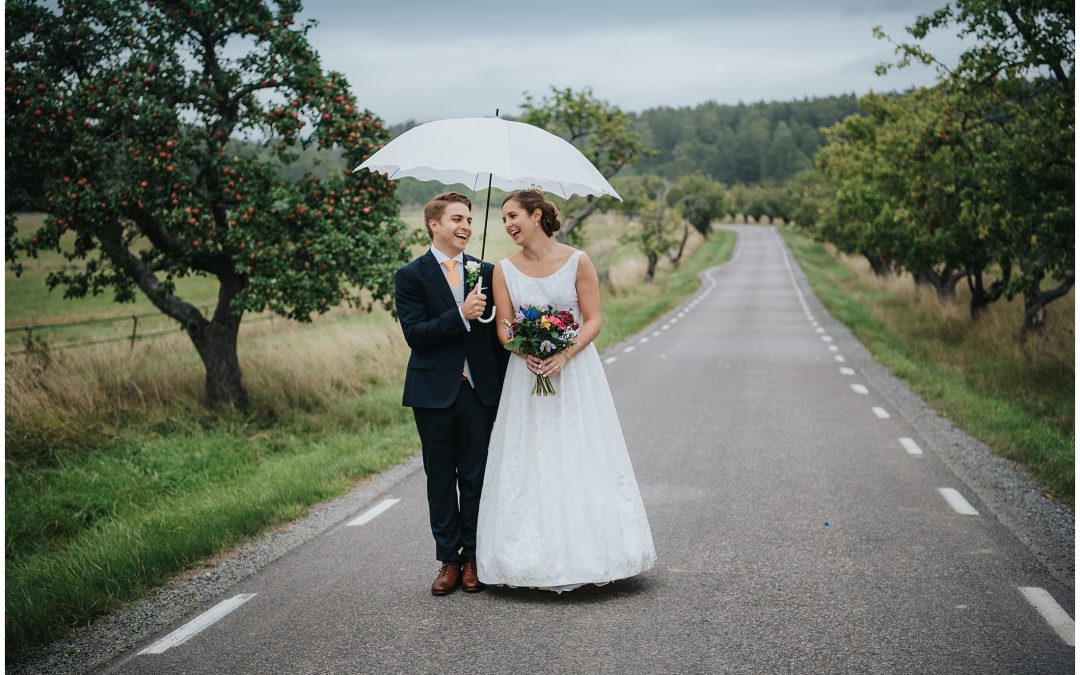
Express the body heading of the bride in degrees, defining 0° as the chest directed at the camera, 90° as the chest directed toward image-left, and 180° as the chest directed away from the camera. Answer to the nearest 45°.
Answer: approximately 0°
